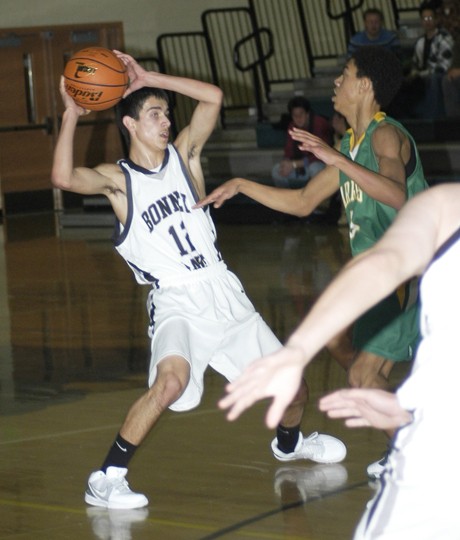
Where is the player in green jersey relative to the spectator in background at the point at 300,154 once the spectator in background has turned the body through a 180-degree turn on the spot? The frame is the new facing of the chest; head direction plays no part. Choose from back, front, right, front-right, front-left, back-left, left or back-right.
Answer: back-right

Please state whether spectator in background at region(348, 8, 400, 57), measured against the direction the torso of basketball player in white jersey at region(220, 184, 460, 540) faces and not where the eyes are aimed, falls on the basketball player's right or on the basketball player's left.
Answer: on the basketball player's right

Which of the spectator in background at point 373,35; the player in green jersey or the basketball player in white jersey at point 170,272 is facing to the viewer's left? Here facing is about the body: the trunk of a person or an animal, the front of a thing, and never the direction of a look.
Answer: the player in green jersey

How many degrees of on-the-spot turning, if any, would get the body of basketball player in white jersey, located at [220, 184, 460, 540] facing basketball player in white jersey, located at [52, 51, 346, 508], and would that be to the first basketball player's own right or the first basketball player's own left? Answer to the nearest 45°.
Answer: approximately 45° to the first basketball player's own right

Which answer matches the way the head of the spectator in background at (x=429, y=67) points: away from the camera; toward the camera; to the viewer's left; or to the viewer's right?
toward the camera

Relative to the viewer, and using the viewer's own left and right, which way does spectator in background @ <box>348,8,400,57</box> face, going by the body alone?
facing the viewer

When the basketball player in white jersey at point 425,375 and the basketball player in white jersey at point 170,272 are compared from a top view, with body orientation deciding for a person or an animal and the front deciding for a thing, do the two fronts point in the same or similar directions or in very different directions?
very different directions

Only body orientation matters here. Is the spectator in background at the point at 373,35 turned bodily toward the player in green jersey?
yes

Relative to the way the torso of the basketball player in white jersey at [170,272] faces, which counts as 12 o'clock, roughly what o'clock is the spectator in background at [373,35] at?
The spectator in background is roughly at 8 o'clock from the basketball player in white jersey.

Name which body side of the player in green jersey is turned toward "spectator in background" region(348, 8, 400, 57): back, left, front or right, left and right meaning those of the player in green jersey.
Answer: right

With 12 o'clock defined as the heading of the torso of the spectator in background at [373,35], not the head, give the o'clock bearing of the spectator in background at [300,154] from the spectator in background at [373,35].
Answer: the spectator in background at [300,154] is roughly at 1 o'clock from the spectator in background at [373,35].

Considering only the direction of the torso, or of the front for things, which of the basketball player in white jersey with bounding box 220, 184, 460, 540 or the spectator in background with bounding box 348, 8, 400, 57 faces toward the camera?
the spectator in background

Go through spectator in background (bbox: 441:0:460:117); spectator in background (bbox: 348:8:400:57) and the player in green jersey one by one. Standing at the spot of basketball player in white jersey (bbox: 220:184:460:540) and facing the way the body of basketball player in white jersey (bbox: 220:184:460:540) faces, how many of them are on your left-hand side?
0

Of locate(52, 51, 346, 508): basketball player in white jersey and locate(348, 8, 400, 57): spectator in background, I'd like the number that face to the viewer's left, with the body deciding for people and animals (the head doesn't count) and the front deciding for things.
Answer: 0

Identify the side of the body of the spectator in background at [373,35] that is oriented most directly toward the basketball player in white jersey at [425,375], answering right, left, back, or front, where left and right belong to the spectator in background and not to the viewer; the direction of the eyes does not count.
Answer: front

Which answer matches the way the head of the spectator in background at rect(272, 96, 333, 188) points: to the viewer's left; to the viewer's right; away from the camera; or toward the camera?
toward the camera

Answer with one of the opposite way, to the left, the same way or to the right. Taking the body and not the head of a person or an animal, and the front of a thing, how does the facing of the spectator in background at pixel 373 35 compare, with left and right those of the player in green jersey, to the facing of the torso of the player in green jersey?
to the left

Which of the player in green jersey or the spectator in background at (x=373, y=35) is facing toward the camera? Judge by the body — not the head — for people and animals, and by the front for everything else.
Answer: the spectator in background

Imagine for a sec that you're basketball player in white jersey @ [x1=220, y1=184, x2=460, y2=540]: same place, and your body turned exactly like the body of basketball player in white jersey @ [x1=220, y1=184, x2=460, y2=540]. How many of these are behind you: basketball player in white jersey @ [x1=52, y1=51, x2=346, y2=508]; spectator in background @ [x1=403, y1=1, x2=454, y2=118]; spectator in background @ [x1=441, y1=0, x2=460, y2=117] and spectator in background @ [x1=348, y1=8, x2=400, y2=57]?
0

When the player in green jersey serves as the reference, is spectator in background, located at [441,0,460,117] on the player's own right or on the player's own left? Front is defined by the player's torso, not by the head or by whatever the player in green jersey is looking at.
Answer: on the player's own right
